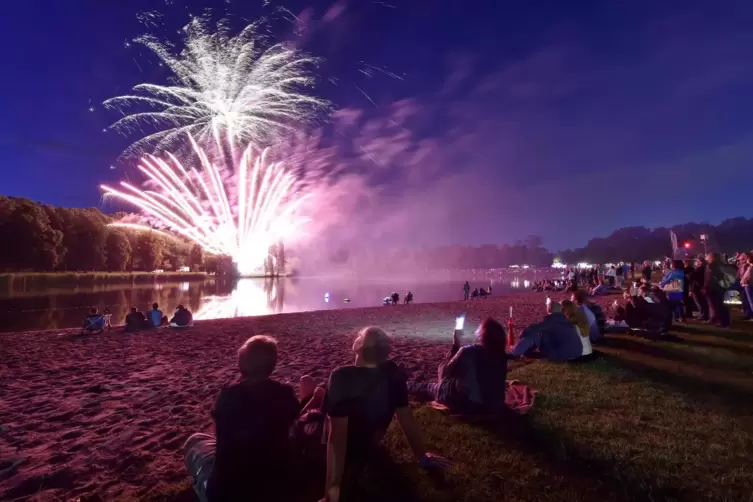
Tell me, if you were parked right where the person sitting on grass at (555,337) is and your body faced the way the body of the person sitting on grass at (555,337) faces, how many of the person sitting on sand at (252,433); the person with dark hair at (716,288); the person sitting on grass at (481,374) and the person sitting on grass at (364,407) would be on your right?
1

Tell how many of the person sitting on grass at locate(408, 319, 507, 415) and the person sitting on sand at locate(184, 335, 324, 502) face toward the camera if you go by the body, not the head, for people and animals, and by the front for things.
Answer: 0

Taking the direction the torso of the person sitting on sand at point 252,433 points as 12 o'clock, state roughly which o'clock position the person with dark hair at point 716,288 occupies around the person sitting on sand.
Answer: The person with dark hair is roughly at 2 o'clock from the person sitting on sand.

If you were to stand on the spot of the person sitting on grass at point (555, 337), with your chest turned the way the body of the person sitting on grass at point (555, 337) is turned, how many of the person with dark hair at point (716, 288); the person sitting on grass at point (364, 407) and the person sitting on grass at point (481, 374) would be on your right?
1

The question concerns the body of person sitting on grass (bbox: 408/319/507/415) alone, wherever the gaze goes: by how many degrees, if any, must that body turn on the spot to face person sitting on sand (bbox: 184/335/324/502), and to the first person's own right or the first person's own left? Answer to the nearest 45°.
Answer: approximately 90° to the first person's own left

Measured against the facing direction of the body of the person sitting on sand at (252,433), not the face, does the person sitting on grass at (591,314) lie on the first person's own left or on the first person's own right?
on the first person's own right

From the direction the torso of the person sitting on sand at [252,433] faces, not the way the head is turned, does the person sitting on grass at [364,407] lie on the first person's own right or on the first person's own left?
on the first person's own right

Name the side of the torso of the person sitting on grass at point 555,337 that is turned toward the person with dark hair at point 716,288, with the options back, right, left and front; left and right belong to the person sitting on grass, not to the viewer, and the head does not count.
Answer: right

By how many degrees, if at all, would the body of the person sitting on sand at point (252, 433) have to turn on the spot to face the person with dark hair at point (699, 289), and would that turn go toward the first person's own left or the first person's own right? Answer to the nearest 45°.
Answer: approximately 45° to the first person's own right

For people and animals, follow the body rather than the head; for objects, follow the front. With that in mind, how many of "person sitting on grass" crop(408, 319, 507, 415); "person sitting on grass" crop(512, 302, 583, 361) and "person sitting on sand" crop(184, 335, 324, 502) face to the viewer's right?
0

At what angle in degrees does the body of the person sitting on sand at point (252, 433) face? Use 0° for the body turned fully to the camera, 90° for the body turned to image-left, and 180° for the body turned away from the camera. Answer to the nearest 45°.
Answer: approximately 180°

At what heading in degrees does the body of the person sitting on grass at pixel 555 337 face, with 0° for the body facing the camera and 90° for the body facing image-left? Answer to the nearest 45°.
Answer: approximately 135°

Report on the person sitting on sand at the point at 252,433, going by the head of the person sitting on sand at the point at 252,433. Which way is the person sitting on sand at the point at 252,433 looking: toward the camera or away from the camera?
away from the camera

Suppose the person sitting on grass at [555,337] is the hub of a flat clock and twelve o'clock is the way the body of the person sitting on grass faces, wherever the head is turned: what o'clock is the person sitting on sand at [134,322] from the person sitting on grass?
The person sitting on sand is roughly at 11 o'clock from the person sitting on grass.

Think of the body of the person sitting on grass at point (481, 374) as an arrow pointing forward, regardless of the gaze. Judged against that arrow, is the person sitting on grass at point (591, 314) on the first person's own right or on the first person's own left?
on the first person's own right

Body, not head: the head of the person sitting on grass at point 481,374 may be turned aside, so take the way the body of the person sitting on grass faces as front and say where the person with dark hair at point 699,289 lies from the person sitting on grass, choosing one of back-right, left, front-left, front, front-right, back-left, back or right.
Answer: right
